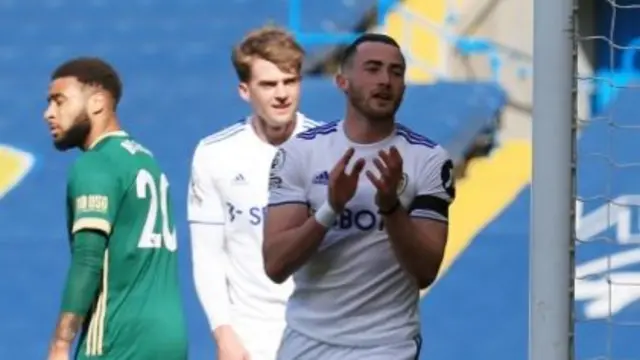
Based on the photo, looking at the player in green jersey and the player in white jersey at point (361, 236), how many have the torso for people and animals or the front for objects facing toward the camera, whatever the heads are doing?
1

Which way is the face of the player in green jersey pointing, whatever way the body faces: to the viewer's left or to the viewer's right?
to the viewer's left

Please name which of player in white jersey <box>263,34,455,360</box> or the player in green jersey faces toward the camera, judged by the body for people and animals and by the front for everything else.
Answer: the player in white jersey

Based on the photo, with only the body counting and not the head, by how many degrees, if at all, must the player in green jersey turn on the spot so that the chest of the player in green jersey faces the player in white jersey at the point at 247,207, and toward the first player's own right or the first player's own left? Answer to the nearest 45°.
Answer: approximately 135° to the first player's own right

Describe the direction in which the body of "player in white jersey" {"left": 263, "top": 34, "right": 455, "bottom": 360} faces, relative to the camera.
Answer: toward the camera

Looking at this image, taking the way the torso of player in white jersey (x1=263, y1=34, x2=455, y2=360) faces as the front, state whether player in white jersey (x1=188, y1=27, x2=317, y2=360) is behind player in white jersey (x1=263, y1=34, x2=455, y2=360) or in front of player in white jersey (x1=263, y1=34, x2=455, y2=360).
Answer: behind

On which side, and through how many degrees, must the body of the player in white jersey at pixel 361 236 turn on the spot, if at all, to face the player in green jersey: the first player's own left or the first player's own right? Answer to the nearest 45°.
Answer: approximately 135° to the first player's own right

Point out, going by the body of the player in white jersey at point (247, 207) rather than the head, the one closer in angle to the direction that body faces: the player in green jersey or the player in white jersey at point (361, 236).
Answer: the player in white jersey

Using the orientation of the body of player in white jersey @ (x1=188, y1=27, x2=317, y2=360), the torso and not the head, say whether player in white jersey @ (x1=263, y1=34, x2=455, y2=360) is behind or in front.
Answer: in front

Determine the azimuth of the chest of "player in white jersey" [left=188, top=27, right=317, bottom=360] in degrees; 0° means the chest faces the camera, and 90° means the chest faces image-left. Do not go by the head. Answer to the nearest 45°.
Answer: approximately 315°
